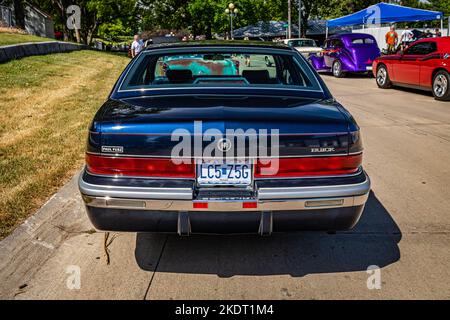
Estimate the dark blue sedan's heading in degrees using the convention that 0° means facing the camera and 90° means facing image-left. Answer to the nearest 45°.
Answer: approximately 180°

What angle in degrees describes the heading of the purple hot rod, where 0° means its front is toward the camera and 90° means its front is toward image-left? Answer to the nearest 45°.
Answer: approximately 135°

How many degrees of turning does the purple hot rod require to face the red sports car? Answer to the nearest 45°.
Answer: approximately 135° to its left

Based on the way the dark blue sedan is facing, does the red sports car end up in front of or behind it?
in front
